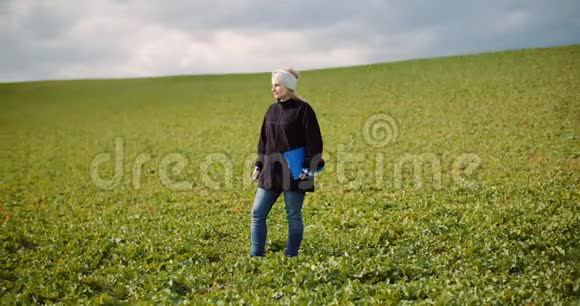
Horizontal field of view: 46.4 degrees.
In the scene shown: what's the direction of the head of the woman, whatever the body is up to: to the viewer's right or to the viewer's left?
to the viewer's left

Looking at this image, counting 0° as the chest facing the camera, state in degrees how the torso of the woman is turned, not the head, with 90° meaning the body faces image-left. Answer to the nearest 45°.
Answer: approximately 45°
